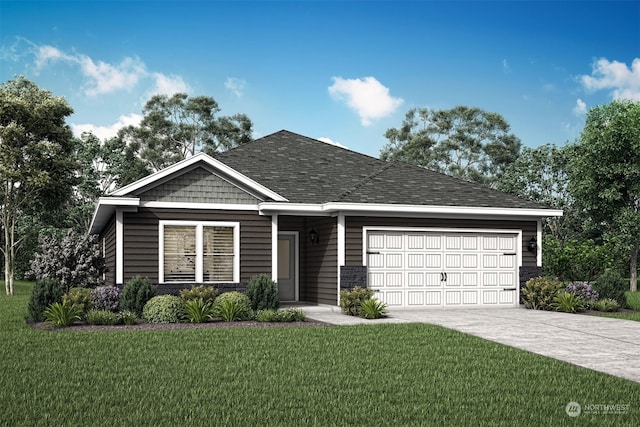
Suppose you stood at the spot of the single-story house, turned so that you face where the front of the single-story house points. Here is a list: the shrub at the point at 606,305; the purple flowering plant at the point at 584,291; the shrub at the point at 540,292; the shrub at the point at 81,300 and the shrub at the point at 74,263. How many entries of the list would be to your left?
3

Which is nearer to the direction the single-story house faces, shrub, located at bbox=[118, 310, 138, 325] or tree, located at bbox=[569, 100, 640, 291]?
the shrub

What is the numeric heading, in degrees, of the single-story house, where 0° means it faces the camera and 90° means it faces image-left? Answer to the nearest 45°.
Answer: approximately 0°

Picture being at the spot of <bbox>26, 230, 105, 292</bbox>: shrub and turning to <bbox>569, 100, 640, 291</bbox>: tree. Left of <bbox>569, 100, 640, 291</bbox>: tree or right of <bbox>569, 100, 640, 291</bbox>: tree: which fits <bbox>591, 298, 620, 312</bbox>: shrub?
right

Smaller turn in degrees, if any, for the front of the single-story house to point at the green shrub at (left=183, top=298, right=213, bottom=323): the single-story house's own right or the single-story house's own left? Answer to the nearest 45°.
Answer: approximately 45° to the single-story house's own right

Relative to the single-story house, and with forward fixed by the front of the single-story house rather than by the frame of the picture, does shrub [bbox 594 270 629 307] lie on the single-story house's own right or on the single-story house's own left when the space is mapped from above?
on the single-story house's own left

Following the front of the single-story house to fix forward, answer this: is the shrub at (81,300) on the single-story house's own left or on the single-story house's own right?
on the single-story house's own right

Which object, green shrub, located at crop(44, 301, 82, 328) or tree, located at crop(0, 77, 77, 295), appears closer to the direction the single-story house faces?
the green shrub

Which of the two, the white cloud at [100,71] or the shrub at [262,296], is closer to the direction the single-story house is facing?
the shrub

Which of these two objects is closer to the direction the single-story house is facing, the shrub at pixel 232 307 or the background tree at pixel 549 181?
the shrub

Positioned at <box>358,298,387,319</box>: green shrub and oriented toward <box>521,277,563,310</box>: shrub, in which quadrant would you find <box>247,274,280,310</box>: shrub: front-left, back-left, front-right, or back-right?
back-left
